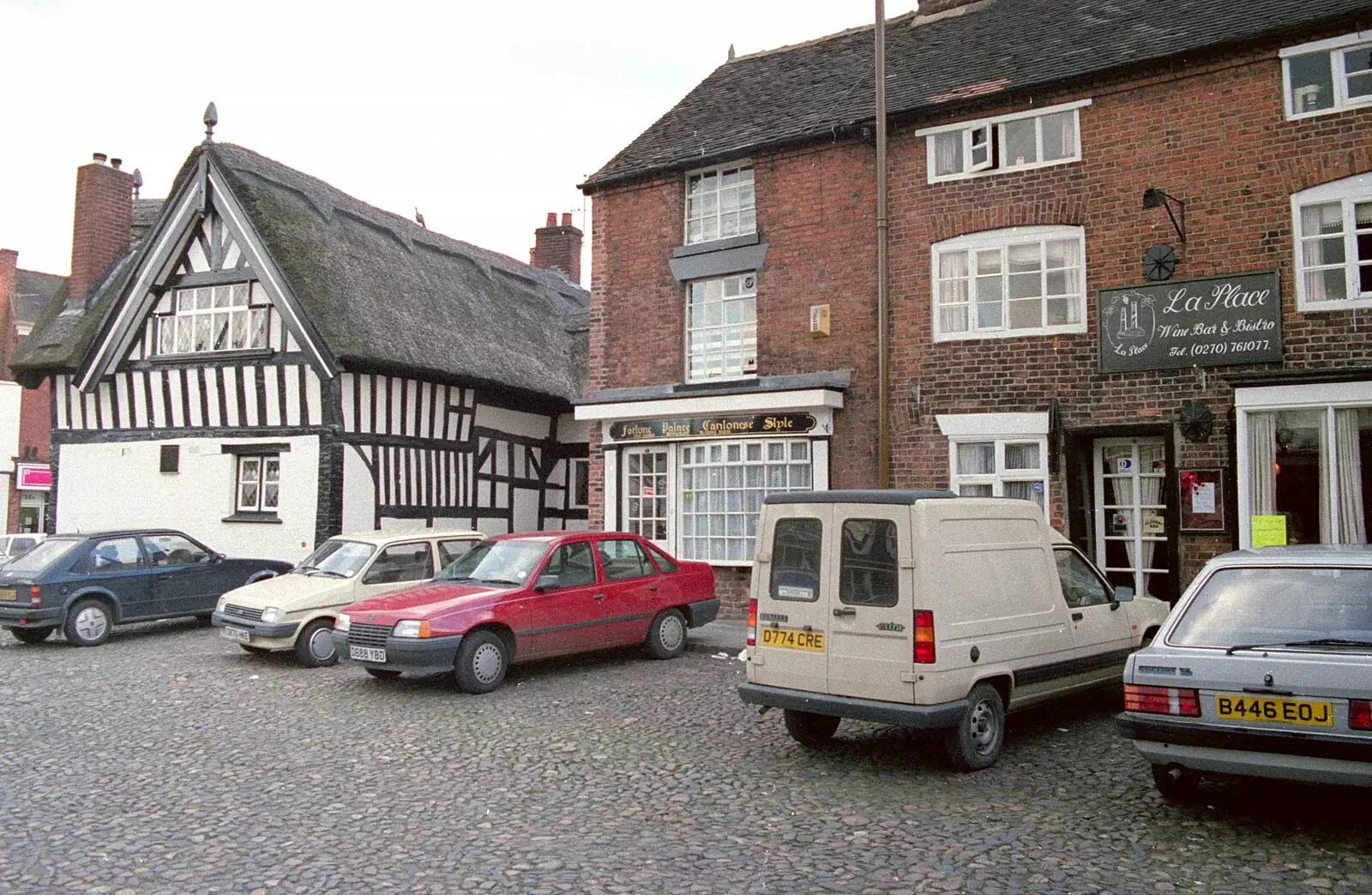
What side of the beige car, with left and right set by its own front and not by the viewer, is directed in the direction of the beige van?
left

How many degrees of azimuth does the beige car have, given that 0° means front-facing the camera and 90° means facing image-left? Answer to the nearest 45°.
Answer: approximately 45°

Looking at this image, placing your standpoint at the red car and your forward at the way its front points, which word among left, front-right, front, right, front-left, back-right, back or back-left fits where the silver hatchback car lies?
left

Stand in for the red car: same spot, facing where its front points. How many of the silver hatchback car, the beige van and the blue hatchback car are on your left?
2

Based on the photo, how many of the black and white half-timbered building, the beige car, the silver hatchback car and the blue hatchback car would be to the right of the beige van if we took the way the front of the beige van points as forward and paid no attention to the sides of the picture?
1

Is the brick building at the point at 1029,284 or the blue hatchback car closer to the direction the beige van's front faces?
the brick building

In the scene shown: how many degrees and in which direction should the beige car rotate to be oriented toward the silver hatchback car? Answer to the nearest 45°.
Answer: approximately 90° to its left

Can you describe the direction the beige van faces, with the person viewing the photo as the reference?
facing away from the viewer and to the right of the viewer

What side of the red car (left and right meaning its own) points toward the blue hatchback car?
right

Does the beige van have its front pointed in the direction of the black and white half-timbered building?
no

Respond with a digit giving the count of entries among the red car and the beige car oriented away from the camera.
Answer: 0

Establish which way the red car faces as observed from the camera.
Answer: facing the viewer and to the left of the viewer

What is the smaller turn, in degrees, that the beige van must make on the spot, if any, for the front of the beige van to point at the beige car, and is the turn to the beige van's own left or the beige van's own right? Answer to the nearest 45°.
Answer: approximately 90° to the beige van's own left

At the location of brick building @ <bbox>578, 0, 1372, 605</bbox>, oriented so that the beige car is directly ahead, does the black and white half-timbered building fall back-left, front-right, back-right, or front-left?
front-right

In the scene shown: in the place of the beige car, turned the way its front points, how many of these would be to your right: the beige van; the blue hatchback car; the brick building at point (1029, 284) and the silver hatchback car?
1

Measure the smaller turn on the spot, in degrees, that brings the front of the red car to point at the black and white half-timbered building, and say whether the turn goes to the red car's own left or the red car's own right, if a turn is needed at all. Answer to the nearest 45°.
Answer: approximately 90° to the red car's own right
